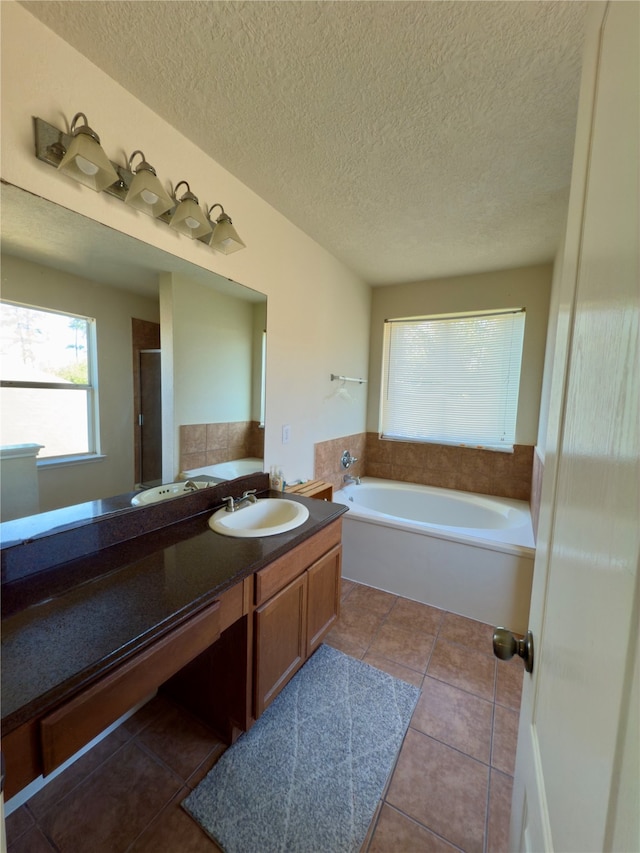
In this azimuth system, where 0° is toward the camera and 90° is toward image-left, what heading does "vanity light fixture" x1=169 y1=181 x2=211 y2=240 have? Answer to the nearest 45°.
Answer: approximately 315°

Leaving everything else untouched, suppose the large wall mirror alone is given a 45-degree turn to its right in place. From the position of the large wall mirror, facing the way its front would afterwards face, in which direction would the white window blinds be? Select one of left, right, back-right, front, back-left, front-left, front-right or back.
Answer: left

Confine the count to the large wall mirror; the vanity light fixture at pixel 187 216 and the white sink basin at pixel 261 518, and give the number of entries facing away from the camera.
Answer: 0

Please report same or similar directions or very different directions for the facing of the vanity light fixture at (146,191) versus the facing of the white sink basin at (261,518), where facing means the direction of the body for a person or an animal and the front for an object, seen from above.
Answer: same or similar directions

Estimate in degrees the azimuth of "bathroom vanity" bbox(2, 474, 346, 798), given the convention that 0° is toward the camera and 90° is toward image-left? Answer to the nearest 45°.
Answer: approximately 315°

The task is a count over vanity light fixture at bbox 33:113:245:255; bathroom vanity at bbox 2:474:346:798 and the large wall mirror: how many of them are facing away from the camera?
0

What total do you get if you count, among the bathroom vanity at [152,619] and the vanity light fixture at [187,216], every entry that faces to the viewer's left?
0

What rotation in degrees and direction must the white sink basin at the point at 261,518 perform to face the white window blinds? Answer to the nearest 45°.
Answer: approximately 90° to its left

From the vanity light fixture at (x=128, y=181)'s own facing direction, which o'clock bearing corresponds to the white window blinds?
The white window blinds is roughly at 10 o'clock from the vanity light fixture.

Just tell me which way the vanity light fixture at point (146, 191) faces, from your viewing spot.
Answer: facing the viewer and to the right of the viewer
